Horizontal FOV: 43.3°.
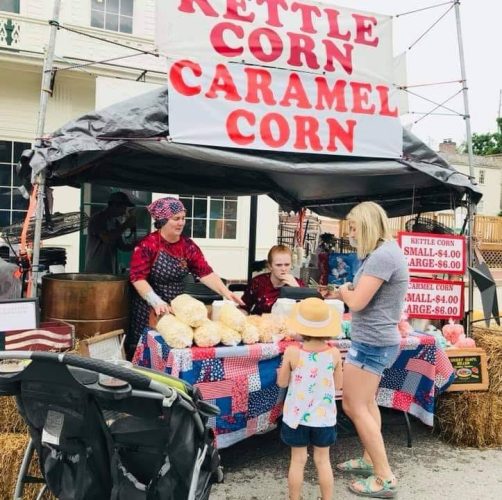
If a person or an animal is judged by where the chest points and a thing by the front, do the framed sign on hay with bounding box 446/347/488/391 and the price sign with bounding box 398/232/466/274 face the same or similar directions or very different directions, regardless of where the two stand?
same or similar directions

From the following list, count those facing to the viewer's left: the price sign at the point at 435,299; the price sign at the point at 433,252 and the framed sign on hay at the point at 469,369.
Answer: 0

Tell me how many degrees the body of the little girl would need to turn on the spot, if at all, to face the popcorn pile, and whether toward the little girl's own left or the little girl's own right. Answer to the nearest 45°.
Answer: approximately 45° to the little girl's own left

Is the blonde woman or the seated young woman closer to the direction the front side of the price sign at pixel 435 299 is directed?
the blonde woman

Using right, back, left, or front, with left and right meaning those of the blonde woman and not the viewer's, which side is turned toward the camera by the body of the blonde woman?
left

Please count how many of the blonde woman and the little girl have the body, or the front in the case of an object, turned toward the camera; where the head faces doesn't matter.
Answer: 0

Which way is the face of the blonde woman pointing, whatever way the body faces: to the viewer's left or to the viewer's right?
to the viewer's left

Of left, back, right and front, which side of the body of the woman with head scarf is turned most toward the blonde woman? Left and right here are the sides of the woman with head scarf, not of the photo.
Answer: front

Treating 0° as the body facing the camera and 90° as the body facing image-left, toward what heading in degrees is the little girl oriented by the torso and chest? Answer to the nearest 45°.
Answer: approximately 180°

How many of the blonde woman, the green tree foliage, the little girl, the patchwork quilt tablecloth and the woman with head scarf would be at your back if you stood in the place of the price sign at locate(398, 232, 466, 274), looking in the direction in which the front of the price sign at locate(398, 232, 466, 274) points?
1

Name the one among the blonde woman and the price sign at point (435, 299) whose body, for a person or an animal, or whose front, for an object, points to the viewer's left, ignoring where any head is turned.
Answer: the blonde woman

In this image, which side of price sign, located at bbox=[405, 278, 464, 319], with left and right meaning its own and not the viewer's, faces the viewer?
front

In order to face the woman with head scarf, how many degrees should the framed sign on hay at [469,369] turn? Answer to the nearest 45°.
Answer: approximately 45° to its right

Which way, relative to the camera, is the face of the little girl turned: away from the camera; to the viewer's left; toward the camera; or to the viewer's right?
away from the camera

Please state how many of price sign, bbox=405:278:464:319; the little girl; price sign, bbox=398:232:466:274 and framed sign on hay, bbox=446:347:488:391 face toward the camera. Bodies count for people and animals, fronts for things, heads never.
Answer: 3

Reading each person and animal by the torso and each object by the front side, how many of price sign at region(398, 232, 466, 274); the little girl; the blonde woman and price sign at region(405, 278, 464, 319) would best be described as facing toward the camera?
2
